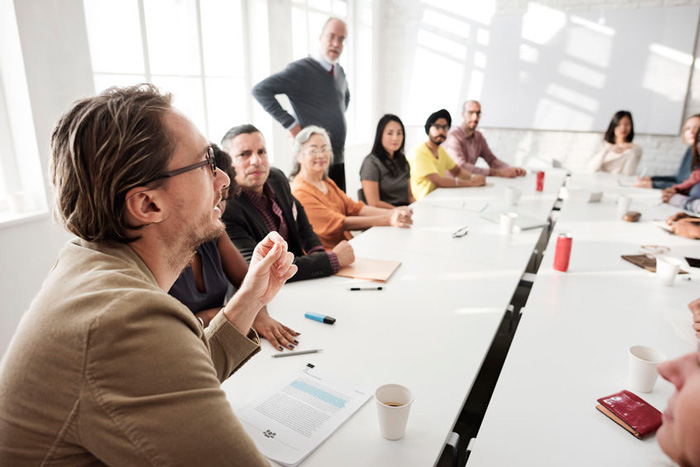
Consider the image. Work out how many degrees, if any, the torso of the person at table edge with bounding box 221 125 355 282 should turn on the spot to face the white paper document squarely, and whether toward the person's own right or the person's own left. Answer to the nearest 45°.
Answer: approximately 45° to the person's own right

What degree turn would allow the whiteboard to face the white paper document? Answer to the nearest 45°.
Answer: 0° — it already faces it

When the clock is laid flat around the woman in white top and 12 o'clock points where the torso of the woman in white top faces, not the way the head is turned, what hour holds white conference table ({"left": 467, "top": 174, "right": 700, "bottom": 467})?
The white conference table is roughly at 12 o'clock from the woman in white top.

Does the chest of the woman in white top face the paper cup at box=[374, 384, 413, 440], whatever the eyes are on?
yes

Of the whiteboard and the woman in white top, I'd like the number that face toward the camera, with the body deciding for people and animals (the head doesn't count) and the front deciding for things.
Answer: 2

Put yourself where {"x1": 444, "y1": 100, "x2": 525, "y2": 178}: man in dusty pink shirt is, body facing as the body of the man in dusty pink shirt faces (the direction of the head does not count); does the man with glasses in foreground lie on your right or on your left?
on your right

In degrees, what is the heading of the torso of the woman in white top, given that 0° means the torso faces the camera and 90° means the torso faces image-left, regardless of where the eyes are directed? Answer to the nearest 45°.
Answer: approximately 0°

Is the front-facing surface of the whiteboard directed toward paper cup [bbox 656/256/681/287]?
yes

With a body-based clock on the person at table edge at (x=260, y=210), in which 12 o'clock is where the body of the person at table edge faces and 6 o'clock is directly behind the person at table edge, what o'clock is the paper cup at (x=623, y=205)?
The paper cup is roughly at 10 o'clock from the person at table edge.

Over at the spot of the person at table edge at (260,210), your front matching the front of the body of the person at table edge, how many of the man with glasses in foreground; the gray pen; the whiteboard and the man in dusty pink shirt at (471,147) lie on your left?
2
